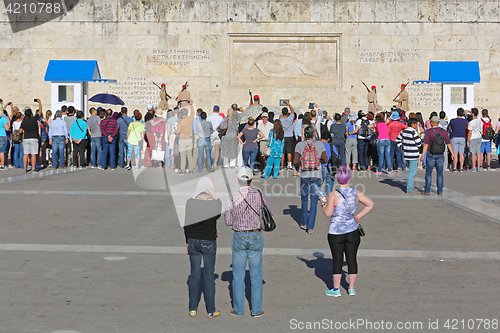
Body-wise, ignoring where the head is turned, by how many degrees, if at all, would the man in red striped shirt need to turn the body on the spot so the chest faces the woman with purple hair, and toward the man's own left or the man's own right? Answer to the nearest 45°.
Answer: approximately 45° to the man's own right

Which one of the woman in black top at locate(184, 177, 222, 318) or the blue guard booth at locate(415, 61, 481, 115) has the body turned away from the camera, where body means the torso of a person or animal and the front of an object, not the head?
the woman in black top

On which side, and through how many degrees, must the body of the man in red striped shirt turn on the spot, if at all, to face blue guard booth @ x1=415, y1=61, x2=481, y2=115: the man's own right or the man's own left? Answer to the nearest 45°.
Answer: approximately 45° to the man's own right

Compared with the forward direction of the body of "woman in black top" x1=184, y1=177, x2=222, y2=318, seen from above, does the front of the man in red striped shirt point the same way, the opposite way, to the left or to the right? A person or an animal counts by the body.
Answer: the same way

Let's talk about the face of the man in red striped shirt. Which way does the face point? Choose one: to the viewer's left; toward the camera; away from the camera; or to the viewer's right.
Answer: away from the camera

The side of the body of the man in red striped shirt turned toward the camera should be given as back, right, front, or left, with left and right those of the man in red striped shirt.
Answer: back

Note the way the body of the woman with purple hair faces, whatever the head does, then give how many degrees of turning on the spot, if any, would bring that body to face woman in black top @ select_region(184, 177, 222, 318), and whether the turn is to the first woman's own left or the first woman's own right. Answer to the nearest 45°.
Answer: approximately 135° to the first woman's own left

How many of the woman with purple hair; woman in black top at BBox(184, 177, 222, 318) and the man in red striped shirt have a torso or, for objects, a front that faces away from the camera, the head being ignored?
3

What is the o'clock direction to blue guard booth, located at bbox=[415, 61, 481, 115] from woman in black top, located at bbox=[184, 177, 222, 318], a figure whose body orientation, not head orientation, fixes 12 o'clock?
The blue guard booth is roughly at 1 o'clock from the woman in black top.

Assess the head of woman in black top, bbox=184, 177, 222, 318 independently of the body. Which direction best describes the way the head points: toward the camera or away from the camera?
away from the camera

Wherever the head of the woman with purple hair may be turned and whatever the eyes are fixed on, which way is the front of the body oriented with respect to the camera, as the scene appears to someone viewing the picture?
away from the camera

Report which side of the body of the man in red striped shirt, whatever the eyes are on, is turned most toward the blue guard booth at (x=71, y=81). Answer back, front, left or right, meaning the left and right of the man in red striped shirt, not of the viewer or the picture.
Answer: front

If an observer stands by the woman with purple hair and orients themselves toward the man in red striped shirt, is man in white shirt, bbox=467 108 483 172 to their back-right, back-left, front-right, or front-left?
back-right

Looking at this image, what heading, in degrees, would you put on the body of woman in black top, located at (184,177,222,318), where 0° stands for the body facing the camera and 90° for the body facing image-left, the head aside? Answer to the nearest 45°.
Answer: approximately 180°
